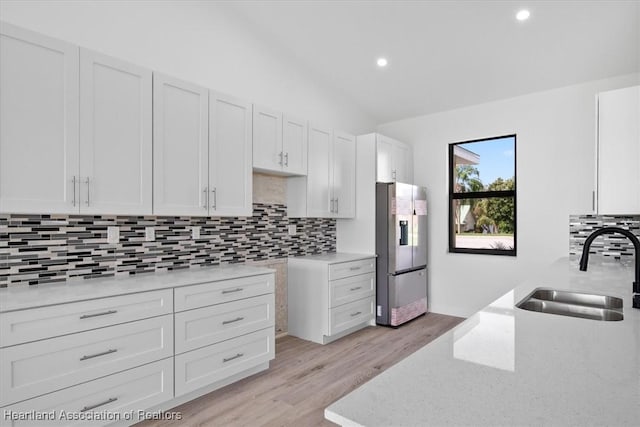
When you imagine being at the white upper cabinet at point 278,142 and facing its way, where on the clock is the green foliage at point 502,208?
The green foliage is roughly at 10 o'clock from the white upper cabinet.

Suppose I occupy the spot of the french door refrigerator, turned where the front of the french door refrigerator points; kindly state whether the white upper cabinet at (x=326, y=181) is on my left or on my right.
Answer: on my right

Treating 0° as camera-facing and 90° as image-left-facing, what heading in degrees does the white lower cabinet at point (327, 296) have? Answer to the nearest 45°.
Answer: approximately 315°

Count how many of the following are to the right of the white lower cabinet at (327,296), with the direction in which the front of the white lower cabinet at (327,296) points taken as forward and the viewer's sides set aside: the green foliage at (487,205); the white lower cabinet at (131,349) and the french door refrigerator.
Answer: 1

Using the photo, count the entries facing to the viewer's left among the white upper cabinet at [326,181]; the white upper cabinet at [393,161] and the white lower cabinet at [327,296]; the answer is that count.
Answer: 0

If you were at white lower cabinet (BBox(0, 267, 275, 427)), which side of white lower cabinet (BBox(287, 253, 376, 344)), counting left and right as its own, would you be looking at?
right

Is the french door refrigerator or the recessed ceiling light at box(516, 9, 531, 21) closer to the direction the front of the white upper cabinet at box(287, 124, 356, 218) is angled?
the recessed ceiling light

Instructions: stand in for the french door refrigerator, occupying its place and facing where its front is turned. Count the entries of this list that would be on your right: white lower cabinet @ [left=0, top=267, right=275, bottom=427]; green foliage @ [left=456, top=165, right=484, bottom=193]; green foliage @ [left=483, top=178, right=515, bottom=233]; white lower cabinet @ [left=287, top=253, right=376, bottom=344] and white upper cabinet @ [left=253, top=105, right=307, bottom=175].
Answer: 3

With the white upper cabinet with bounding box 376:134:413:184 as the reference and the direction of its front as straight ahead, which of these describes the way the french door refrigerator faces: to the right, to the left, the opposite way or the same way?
the same way

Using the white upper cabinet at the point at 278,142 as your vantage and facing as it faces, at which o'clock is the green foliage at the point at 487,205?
The green foliage is roughly at 10 o'clock from the white upper cabinet.

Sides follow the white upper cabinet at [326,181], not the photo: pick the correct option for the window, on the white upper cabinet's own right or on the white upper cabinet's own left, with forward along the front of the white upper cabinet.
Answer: on the white upper cabinet's own left

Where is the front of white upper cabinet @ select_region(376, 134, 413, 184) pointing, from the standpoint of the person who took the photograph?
facing the viewer and to the right of the viewer

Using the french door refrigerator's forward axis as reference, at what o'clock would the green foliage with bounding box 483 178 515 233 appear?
The green foliage is roughly at 10 o'clock from the french door refrigerator.

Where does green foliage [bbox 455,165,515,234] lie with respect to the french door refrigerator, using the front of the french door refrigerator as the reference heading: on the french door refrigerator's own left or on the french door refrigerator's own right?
on the french door refrigerator's own left

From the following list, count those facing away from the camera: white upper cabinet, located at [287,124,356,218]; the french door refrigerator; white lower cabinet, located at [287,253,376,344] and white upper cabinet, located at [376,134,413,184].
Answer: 0
